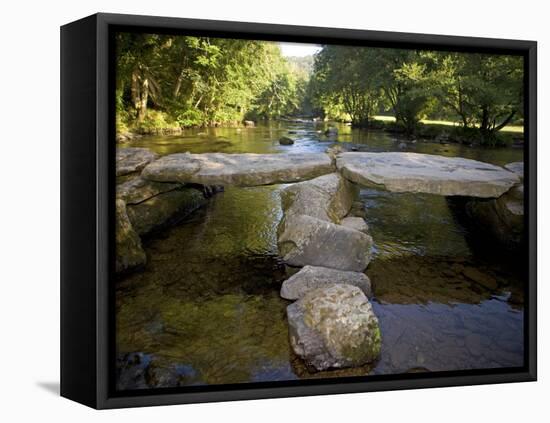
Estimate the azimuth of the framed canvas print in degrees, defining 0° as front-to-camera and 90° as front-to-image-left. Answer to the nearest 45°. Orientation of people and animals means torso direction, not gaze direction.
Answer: approximately 315°
